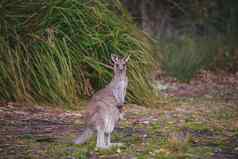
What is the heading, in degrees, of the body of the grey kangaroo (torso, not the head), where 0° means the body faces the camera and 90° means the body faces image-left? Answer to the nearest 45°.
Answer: approximately 315°

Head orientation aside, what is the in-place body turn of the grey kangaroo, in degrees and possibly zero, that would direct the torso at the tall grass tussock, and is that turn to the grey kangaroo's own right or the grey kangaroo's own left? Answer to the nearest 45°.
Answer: approximately 135° to the grey kangaroo's own left

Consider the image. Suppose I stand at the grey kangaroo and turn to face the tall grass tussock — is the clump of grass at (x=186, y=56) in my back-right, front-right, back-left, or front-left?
front-right

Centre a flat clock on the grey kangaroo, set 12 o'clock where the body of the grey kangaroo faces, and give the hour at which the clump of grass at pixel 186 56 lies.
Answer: The clump of grass is roughly at 8 o'clock from the grey kangaroo.

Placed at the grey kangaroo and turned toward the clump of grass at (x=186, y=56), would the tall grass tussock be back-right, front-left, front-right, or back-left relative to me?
front-left
